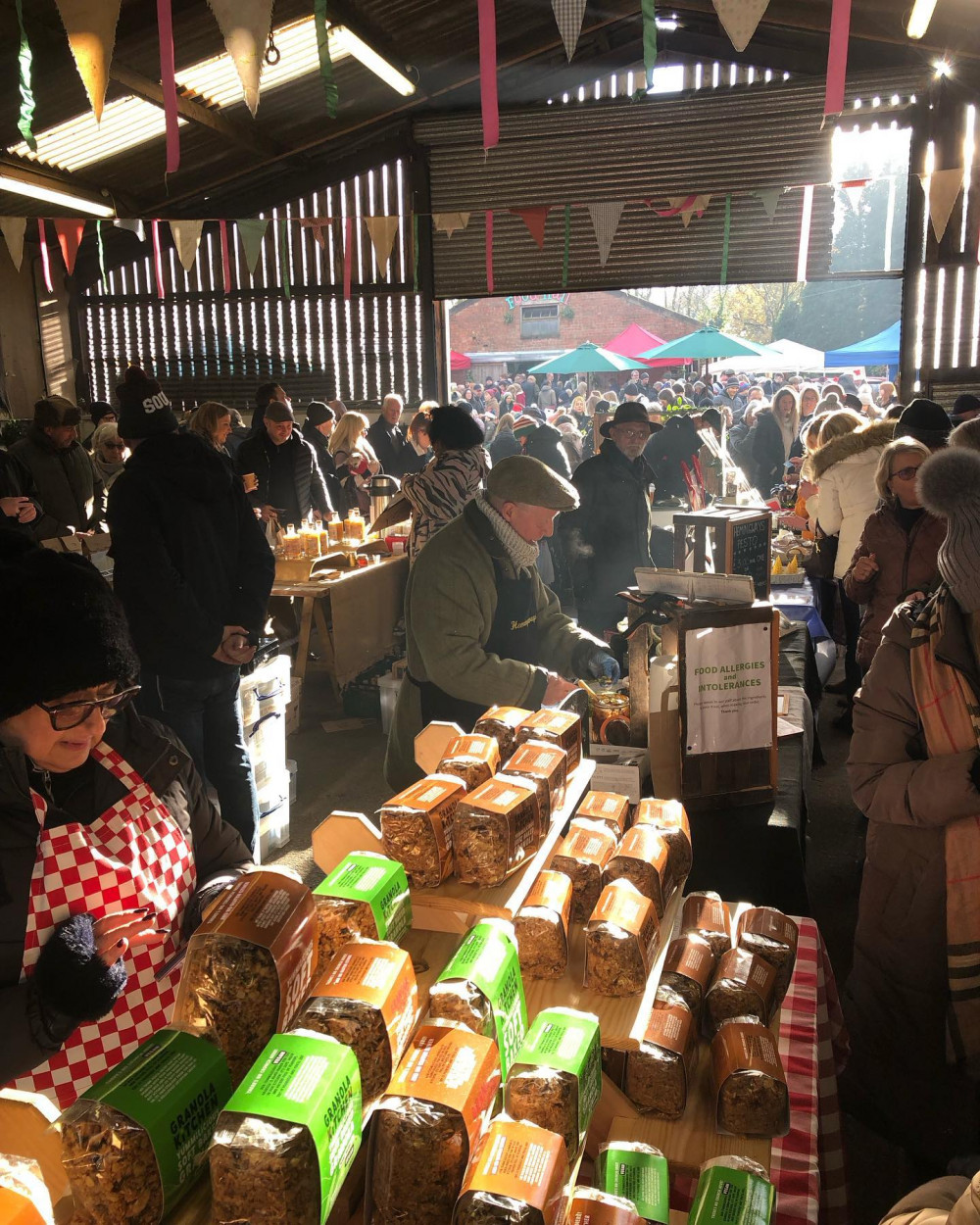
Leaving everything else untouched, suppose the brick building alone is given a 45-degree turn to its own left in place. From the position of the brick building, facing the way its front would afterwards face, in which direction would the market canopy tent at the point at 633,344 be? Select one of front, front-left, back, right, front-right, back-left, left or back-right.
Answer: front-right

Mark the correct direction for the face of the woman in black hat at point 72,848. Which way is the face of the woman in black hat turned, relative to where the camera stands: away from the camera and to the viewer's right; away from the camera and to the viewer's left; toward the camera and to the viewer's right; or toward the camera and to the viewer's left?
toward the camera and to the viewer's right

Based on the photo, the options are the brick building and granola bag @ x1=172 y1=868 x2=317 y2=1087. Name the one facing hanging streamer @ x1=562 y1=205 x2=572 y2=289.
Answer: the brick building

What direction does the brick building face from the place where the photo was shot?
facing the viewer

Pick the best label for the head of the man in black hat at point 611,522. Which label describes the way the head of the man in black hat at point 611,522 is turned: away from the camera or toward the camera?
toward the camera

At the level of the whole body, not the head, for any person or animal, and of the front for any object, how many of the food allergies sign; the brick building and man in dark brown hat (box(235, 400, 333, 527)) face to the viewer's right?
0

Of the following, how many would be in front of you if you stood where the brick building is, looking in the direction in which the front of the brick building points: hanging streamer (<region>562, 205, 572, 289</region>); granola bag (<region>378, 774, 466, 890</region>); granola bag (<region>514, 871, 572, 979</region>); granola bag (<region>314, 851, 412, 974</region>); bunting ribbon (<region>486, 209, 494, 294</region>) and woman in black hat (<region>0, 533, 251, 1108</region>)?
6

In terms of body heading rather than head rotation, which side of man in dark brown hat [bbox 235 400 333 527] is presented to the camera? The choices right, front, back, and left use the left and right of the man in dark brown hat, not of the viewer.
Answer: front

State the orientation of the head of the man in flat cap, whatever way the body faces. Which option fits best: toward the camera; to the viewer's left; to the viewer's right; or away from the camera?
to the viewer's right

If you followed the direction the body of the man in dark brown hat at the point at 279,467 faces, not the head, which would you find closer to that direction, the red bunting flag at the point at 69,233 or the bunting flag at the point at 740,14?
the bunting flag
